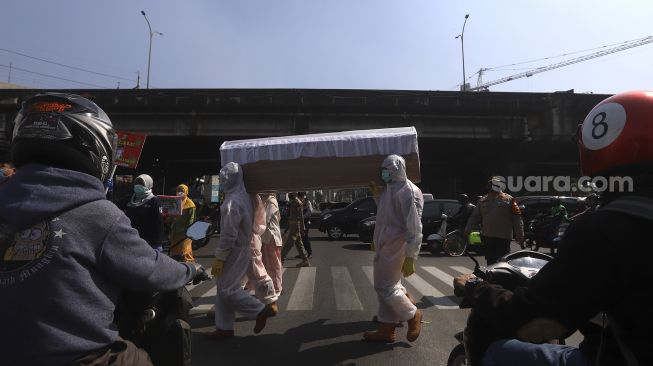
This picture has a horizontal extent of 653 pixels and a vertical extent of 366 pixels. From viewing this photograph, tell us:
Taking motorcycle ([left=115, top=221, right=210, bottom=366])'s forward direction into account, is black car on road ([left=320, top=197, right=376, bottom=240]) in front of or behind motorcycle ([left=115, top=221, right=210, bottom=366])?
in front

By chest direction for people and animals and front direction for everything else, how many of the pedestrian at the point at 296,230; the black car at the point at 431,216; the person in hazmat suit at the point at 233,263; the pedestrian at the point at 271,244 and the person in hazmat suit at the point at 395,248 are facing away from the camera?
0

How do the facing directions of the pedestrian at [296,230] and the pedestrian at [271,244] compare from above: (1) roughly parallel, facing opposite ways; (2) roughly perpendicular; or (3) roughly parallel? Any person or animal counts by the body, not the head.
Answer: roughly parallel

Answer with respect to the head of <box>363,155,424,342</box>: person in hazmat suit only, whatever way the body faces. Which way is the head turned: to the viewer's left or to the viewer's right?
to the viewer's left

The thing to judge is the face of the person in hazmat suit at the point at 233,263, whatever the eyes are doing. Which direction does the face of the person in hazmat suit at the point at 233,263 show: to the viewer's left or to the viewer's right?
to the viewer's left

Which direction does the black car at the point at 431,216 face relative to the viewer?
to the viewer's left

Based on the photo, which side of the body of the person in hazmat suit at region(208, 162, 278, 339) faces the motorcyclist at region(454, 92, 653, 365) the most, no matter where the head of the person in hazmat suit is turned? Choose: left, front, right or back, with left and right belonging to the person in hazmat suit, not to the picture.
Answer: left

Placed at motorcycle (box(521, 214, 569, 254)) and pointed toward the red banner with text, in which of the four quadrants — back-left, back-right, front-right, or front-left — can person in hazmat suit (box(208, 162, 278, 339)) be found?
front-left

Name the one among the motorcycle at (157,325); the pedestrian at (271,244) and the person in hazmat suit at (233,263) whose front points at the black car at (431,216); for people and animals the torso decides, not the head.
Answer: the motorcycle

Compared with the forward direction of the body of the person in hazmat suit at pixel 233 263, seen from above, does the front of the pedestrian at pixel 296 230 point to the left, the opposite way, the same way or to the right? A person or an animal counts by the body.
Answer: the same way
